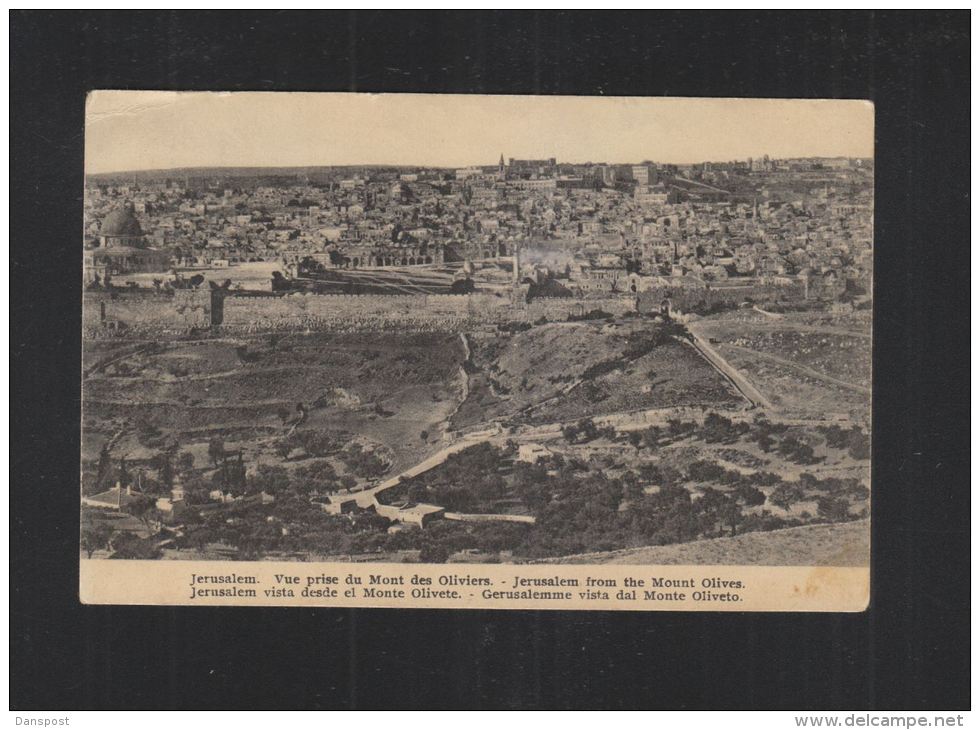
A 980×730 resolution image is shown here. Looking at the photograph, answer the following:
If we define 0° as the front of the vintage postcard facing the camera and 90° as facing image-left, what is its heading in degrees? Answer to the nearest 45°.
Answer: approximately 0°
